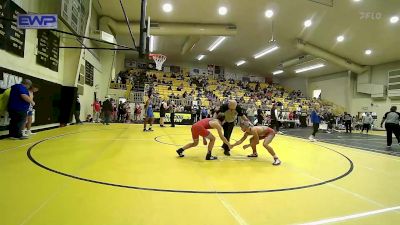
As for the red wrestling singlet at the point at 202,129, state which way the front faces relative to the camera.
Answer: to the viewer's right

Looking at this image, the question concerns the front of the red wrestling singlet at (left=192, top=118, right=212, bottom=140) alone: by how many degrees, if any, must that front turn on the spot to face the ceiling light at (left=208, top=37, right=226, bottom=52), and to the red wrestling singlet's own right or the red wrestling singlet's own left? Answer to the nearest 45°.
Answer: approximately 90° to the red wrestling singlet's own left

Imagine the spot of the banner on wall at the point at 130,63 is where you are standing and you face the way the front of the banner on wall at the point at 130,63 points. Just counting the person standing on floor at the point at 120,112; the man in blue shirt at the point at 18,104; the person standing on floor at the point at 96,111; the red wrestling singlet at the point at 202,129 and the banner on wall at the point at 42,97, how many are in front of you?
5

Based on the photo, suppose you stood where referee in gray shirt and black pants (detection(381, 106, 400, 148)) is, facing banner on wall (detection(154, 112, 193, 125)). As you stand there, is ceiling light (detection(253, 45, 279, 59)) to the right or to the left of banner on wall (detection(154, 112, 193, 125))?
right

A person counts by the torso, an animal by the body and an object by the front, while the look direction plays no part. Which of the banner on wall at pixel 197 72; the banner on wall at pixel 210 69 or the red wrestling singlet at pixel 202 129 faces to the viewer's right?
the red wrestling singlet

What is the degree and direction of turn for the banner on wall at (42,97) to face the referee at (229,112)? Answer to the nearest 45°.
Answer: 0° — it already faces them

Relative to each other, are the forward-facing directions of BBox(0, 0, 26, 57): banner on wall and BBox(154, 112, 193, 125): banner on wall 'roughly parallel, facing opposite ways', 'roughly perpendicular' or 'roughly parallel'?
roughly perpendicular

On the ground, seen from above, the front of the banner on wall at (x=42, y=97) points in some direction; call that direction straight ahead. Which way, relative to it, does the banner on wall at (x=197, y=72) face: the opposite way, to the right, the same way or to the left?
to the right

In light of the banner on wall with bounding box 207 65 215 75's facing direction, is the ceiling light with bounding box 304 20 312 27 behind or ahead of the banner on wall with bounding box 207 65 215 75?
ahead

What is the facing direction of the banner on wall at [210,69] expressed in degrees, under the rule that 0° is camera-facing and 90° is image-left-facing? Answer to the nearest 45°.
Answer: approximately 0°

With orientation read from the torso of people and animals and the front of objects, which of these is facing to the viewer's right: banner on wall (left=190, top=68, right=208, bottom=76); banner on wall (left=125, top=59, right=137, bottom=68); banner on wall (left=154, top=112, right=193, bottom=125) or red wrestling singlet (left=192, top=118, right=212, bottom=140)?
the red wrestling singlet

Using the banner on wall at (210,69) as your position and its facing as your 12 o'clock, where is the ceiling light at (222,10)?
The ceiling light is roughly at 12 o'clock from the banner on wall.

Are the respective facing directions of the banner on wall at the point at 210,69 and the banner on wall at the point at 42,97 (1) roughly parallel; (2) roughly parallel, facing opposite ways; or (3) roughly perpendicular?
roughly perpendicular
